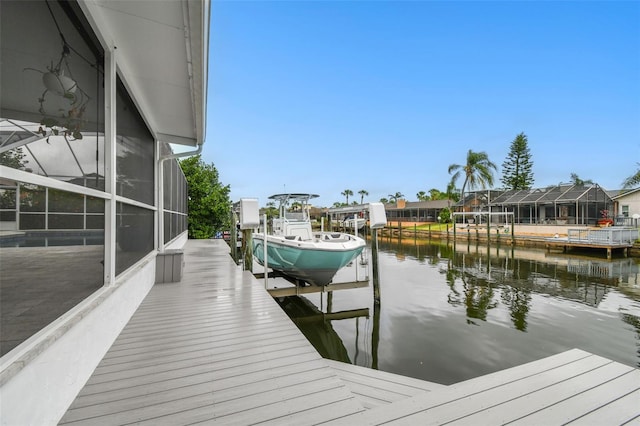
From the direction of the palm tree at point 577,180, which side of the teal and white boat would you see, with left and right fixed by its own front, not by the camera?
left

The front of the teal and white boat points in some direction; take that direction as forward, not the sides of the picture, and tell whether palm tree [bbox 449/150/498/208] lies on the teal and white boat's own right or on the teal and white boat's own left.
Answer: on the teal and white boat's own left

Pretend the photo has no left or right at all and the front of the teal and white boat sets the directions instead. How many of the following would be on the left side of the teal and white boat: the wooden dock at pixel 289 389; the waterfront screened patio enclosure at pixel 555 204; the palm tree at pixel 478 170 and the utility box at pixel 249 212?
2

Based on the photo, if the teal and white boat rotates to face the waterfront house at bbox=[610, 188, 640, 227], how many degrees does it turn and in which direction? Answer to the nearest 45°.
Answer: approximately 90° to its left

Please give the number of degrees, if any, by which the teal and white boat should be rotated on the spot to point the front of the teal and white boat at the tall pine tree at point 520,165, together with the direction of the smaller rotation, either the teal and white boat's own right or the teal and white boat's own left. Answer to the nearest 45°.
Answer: approximately 90° to the teal and white boat's own left

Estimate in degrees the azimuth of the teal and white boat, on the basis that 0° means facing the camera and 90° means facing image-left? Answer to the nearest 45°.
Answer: approximately 315°

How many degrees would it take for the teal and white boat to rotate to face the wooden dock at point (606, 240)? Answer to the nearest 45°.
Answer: approximately 90° to its left

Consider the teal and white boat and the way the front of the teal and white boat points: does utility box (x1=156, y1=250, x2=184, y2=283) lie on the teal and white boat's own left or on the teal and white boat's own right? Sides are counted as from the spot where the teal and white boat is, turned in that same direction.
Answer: on the teal and white boat's own right
